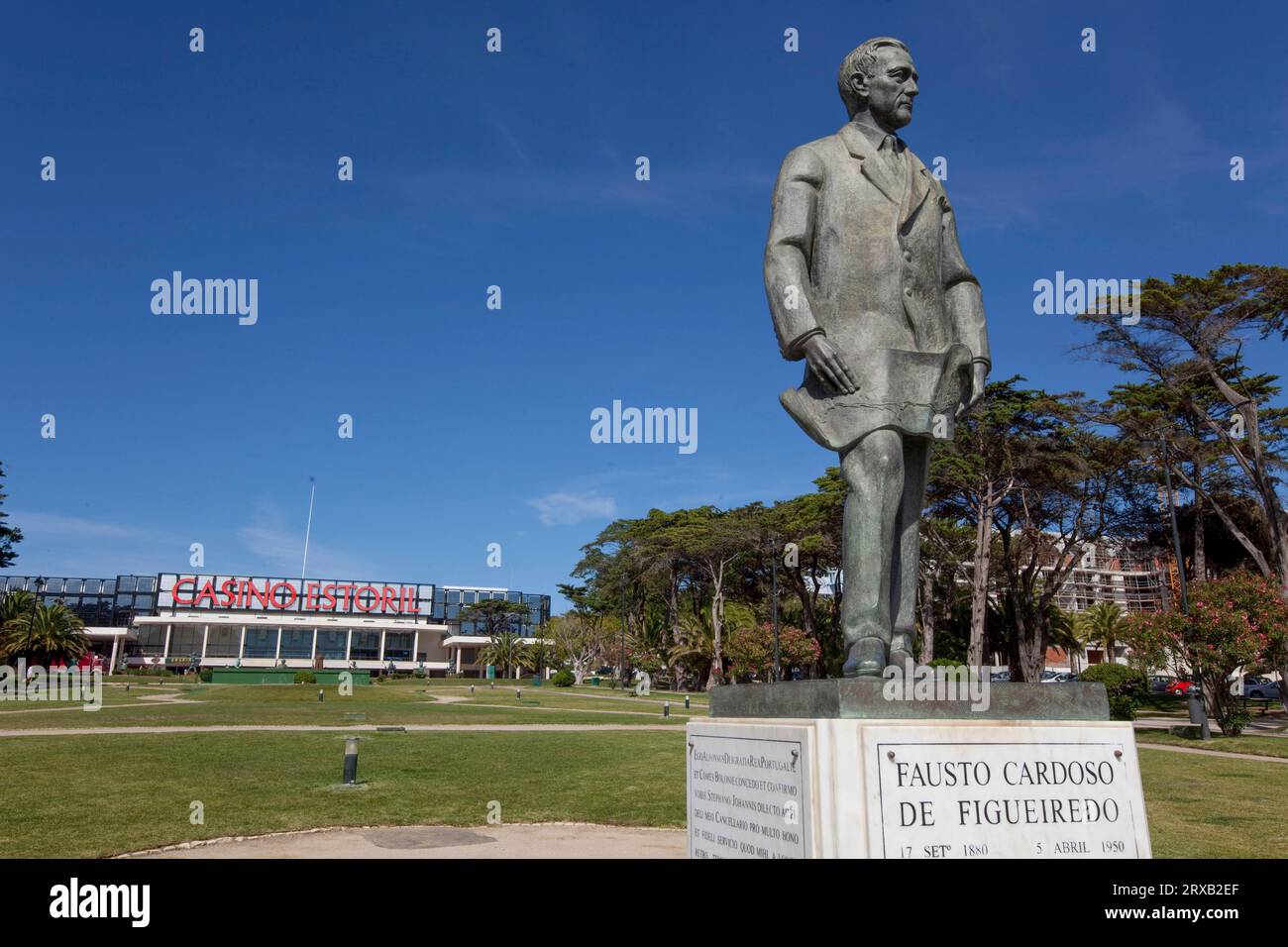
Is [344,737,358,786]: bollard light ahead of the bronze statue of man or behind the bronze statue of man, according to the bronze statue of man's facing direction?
behind

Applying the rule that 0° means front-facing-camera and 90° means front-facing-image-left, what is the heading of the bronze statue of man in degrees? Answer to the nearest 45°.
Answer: approximately 315°
